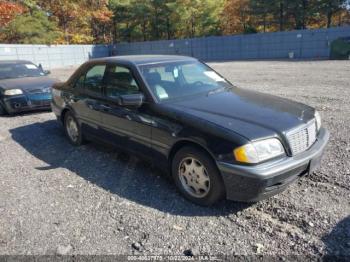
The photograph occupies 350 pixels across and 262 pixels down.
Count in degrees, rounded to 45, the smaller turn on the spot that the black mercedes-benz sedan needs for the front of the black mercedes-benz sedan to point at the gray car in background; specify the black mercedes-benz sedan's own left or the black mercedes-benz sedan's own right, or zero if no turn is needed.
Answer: approximately 180°

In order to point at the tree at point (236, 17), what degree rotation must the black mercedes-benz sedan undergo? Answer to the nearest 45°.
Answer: approximately 135° to its left

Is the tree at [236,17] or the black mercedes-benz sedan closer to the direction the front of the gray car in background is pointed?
the black mercedes-benz sedan

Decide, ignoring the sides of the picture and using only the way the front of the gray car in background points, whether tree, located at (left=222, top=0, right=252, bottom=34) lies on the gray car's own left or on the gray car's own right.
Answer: on the gray car's own left
